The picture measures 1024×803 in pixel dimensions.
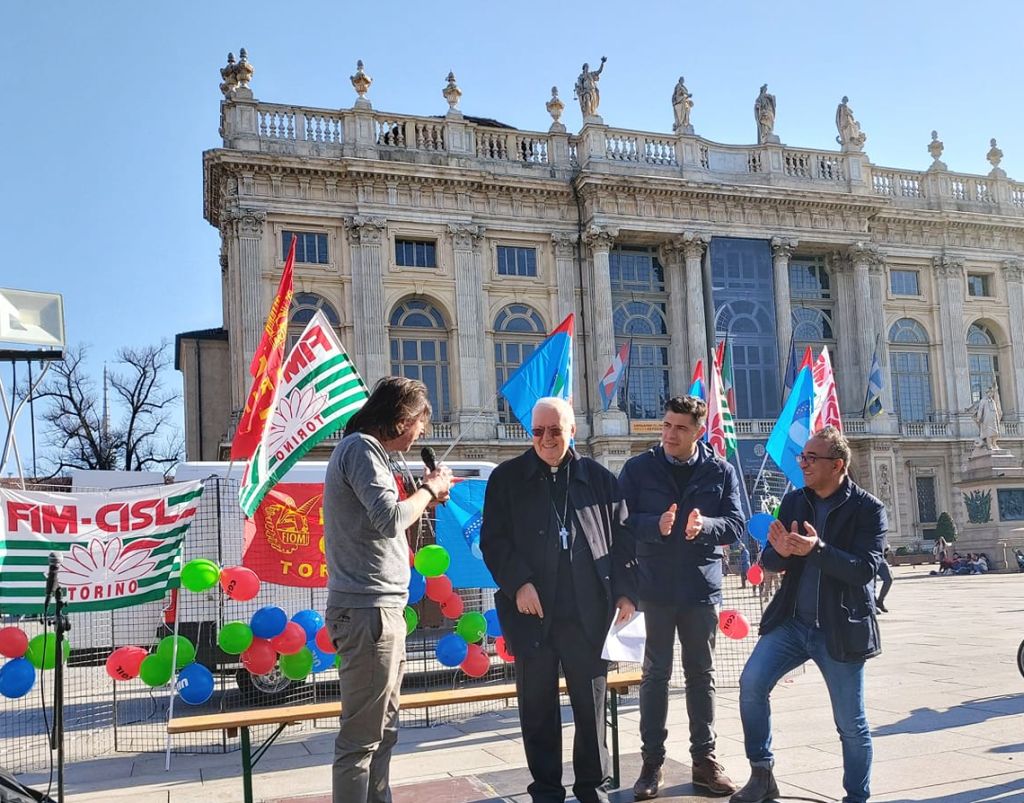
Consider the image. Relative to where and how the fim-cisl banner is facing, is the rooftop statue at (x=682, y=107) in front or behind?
behind

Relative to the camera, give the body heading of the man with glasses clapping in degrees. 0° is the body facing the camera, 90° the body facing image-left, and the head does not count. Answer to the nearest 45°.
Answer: approximately 45°

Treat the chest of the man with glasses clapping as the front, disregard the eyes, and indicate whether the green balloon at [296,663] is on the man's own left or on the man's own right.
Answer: on the man's own right

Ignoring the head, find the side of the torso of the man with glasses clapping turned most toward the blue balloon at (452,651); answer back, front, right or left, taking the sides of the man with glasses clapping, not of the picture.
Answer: right

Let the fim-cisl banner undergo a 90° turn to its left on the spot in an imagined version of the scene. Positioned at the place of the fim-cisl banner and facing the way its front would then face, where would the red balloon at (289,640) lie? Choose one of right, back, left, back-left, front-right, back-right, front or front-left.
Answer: front
